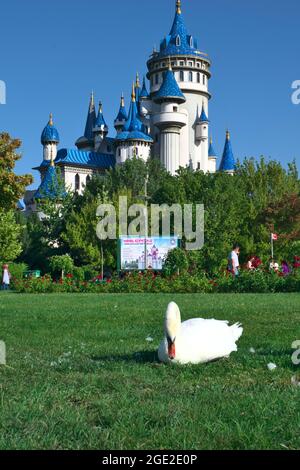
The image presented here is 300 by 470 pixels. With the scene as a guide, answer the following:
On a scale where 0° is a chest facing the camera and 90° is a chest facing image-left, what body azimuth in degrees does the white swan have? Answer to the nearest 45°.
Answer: approximately 45°

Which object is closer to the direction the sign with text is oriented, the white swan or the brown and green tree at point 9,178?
the white swan

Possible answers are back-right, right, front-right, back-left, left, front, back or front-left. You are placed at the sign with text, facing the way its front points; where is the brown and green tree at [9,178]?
front-right

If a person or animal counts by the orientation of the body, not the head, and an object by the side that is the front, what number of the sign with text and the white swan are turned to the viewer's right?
0

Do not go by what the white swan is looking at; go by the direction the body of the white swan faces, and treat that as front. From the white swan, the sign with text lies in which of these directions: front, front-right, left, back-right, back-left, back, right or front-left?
back-right

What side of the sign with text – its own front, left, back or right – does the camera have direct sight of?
front

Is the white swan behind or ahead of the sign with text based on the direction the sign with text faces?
ahead
